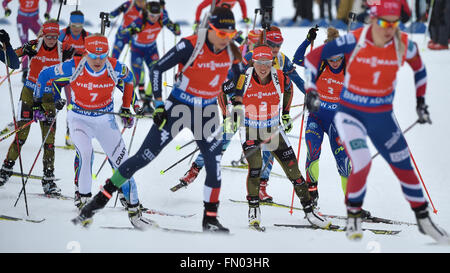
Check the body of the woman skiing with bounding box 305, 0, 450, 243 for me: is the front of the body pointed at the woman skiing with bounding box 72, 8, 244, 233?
no

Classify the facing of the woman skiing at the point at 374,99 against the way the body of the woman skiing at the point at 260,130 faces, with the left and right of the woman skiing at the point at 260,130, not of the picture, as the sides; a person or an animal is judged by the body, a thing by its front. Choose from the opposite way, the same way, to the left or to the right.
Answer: the same way

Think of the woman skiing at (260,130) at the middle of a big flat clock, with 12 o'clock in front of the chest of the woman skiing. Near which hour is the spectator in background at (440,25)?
The spectator in background is roughly at 7 o'clock from the woman skiing.

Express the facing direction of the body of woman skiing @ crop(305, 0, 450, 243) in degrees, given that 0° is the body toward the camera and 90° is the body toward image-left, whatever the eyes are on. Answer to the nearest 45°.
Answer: approximately 0°

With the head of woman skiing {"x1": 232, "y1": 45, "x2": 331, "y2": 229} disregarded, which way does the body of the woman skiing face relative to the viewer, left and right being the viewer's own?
facing the viewer

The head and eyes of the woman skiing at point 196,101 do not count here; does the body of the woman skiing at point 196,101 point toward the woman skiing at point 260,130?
no

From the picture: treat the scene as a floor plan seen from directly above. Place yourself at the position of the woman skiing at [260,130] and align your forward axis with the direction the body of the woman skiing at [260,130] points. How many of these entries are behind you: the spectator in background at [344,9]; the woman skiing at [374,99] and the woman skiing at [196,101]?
1

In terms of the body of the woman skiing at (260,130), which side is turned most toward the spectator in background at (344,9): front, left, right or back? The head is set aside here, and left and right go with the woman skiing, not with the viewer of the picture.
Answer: back

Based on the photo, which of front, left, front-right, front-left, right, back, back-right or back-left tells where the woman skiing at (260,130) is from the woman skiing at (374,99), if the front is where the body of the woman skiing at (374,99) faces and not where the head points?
back-right

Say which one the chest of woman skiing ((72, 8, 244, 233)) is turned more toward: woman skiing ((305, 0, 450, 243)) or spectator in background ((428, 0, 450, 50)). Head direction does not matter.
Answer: the woman skiing

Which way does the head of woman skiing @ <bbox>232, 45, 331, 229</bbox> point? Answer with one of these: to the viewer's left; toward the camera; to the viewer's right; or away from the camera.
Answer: toward the camera

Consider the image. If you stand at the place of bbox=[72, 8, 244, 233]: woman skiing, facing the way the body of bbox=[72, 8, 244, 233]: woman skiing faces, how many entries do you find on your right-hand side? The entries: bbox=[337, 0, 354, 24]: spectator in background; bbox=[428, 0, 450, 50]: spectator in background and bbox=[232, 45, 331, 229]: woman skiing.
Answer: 0
